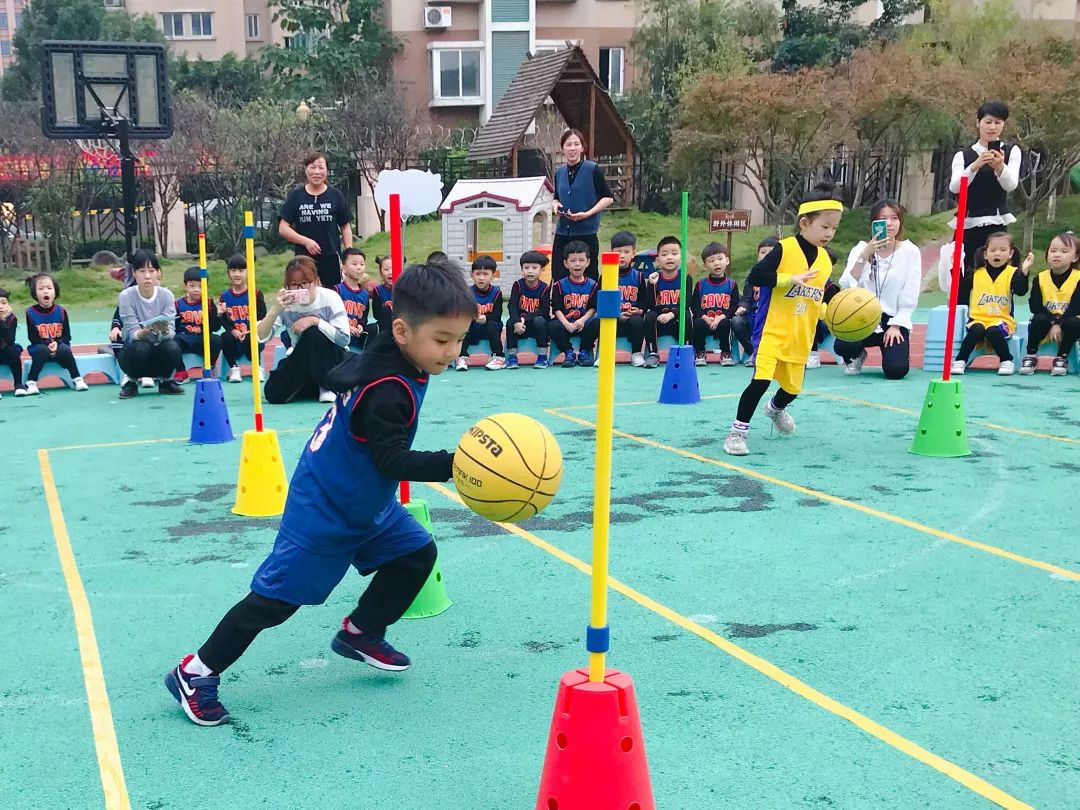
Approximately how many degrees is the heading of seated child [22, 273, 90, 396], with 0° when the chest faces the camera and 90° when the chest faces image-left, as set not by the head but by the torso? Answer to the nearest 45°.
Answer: approximately 0°

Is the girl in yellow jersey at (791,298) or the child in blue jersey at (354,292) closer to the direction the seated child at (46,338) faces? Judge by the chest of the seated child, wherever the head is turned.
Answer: the girl in yellow jersey

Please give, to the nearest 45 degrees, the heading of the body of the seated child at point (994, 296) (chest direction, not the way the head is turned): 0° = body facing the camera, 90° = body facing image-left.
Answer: approximately 0°

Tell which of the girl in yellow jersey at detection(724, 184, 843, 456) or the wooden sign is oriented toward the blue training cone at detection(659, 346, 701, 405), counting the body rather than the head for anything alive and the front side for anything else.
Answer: the wooden sign

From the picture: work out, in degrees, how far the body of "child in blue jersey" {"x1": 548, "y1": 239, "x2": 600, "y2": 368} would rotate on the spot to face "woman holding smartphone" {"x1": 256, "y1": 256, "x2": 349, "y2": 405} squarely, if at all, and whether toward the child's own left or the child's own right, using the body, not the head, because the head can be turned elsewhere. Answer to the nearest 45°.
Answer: approximately 45° to the child's own right

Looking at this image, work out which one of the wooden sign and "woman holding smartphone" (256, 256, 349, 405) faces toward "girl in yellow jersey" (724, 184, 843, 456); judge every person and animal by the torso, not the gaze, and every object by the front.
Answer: the wooden sign

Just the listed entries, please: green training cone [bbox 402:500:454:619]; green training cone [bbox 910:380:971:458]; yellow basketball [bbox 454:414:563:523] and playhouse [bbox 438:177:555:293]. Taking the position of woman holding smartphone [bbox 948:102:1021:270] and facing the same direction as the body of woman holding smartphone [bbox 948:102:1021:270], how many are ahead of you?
3

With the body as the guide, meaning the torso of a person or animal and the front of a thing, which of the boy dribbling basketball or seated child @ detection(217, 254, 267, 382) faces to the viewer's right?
the boy dribbling basketball

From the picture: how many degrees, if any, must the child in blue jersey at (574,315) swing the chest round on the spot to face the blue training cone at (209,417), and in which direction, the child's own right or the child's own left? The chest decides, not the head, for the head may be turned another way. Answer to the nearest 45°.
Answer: approximately 45° to the child's own right

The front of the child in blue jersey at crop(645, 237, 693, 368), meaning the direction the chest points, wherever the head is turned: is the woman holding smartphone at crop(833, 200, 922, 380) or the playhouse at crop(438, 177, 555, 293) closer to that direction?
the woman holding smartphone
